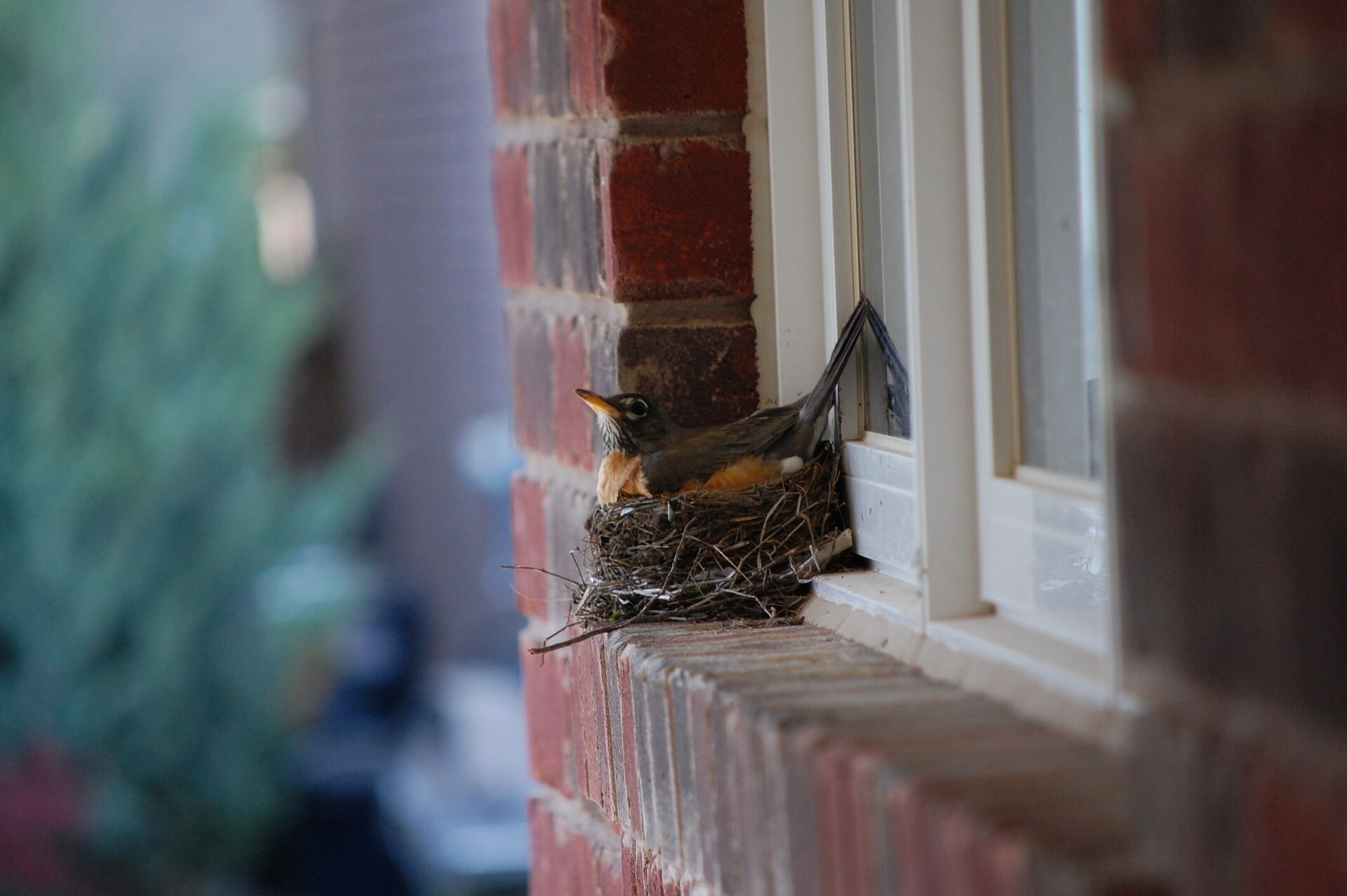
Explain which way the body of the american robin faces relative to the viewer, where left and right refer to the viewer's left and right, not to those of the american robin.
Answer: facing to the left of the viewer
